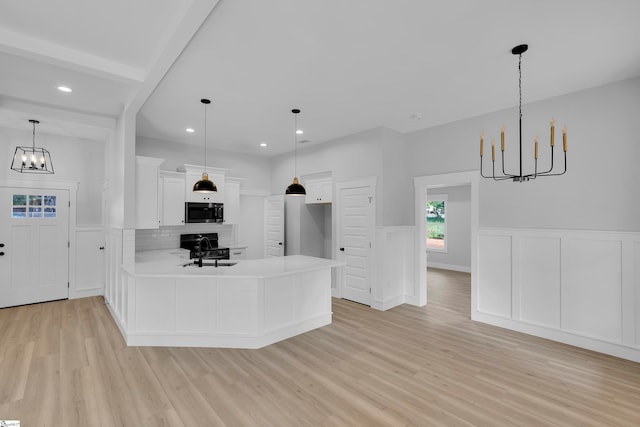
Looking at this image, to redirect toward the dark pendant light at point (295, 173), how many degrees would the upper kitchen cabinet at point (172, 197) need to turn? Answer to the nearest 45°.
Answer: approximately 45° to its left

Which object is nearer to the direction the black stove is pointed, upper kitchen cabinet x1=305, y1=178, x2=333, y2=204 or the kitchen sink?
the kitchen sink

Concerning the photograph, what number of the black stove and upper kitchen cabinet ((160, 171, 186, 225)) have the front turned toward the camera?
2

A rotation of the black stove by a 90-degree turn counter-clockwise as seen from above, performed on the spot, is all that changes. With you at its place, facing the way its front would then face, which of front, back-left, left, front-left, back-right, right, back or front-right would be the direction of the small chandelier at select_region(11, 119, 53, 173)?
back

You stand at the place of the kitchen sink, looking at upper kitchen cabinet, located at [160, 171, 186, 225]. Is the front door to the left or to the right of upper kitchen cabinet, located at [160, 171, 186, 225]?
left

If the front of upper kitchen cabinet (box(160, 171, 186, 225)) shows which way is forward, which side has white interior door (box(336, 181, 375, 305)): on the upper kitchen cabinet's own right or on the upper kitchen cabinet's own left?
on the upper kitchen cabinet's own left

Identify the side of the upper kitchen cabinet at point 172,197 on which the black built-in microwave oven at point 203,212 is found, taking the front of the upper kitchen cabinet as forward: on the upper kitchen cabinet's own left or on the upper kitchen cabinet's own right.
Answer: on the upper kitchen cabinet's own left

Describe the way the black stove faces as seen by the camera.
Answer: facing the viewer

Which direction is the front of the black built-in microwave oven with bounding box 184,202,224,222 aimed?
toward the camera

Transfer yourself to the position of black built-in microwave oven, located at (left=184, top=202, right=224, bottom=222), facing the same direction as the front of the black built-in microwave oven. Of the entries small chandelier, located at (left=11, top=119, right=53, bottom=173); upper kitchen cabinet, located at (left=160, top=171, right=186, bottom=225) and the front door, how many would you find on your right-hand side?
3

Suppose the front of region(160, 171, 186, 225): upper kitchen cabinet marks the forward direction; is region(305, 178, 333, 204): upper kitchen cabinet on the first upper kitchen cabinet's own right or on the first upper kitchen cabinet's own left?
on the first upper kitchen cabinet's own left

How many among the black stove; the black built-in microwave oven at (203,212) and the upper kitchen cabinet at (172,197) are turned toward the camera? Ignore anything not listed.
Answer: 3

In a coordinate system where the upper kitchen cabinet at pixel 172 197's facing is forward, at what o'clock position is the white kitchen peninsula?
The white kitchen peninsula is roughly at 12 o'clock from the upper kitchen cabinet.

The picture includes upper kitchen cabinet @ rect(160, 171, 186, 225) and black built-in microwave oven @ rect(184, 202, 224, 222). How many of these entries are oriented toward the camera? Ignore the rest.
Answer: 2

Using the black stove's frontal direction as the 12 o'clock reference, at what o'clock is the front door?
The front door is roughly at 3 o'clock from the black stove.

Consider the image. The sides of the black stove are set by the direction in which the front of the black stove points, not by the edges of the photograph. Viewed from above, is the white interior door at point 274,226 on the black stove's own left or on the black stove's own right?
on the black stove's own left
